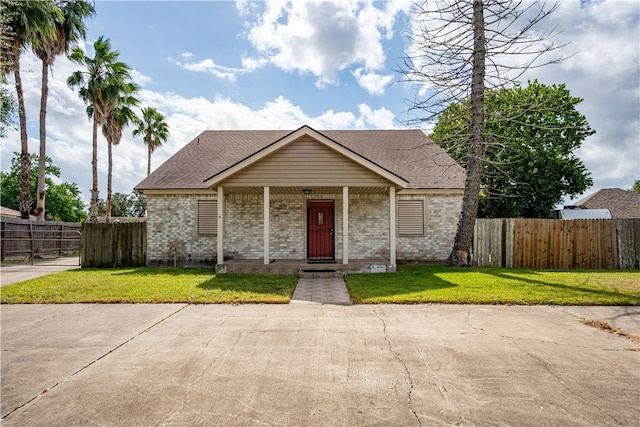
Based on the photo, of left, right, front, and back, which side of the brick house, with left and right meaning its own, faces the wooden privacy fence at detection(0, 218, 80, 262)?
right

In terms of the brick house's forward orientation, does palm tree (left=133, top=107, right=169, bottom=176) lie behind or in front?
behind

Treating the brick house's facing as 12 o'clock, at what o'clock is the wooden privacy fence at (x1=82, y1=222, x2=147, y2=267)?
The wooden privacy fence is roughly at 3 o'clock from the brick house.

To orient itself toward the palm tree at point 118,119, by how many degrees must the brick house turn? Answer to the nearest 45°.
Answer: approximately 135° to its right

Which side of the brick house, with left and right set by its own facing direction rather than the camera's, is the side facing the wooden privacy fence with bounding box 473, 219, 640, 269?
left

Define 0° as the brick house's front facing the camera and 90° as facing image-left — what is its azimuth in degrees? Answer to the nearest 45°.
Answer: approximately 0°

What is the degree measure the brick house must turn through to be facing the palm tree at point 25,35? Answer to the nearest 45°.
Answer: approximately 90° to its right

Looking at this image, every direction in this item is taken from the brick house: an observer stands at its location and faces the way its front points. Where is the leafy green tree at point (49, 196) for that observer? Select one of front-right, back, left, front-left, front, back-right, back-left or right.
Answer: back-right

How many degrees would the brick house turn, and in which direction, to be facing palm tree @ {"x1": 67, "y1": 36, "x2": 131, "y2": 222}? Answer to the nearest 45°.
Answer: approximately 135° to its right

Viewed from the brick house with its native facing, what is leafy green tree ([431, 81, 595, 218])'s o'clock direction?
The leafy green tree is roughly at 8 o'clock from the brick house.
